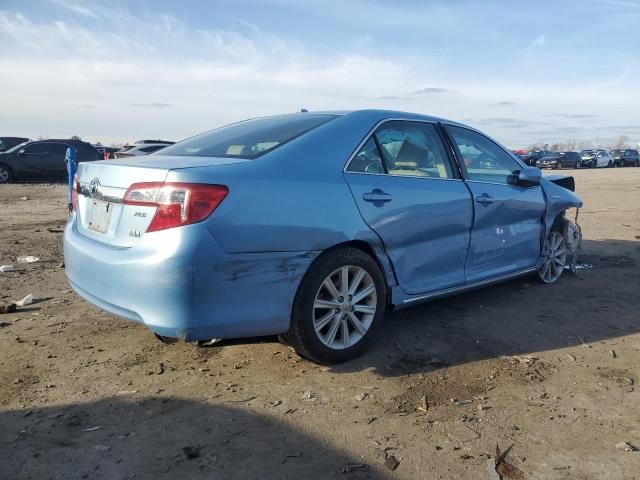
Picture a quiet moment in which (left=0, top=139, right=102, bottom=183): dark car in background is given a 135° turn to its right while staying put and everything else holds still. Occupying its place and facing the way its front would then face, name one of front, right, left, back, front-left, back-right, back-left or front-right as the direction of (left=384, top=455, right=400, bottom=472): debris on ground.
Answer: back-right

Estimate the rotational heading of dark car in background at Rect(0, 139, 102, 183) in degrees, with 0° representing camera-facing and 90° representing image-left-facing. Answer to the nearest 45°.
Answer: approximately 90°

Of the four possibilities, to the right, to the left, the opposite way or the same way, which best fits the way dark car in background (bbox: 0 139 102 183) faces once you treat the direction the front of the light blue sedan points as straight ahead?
the opposite way

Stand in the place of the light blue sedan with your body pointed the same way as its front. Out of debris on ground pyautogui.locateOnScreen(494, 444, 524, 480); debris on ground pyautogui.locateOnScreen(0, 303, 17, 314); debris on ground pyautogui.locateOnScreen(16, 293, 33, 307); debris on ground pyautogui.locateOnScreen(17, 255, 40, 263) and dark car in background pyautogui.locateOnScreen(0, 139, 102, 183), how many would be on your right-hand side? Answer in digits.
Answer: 1

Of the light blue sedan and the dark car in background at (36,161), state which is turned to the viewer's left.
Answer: the dark car in background

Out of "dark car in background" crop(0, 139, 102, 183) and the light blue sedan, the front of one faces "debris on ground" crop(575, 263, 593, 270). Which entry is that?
the light blue sedan

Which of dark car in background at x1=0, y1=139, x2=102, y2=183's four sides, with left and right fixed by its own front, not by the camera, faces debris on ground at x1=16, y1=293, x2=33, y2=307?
left

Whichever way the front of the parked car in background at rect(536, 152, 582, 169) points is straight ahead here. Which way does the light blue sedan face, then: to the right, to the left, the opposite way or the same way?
the opposite way

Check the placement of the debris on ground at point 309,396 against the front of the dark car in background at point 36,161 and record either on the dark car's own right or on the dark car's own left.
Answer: on the dark car's own left

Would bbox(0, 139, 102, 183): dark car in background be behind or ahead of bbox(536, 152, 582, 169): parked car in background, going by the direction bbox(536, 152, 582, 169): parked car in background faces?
ahead

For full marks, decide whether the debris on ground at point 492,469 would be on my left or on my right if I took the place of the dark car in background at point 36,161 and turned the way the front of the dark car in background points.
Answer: on my left

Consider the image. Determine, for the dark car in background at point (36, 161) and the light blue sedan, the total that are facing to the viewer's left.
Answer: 1

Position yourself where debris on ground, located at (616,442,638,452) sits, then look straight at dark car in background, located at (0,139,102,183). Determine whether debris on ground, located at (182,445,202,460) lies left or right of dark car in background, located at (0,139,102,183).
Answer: left

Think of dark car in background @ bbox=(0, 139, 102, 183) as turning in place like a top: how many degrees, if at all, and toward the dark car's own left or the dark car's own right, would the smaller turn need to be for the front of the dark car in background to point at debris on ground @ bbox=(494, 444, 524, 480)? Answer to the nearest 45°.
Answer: approximately 90° to the dark car's own left

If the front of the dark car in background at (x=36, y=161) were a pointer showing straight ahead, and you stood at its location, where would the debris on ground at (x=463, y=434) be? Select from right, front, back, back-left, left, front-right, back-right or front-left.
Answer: left

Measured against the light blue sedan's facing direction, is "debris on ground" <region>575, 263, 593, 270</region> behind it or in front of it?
in front

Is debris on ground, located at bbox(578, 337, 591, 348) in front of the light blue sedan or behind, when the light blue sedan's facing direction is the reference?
in front
